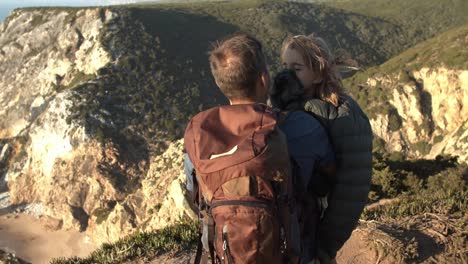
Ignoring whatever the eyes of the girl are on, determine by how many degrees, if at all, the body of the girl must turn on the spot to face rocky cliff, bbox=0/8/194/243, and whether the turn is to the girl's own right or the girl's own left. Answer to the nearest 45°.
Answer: approximately 45° to the girl's own right

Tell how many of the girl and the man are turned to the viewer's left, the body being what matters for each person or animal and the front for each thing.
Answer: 1

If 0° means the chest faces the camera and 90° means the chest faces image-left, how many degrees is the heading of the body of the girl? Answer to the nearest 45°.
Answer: approximately 90°

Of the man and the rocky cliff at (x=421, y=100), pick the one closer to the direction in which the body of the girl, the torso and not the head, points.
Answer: the man

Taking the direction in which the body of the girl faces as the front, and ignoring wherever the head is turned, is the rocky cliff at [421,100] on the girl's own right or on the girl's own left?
on the girl's own right

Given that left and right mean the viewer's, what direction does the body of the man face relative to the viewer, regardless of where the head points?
facing away from the viewer and to the right of the viewer

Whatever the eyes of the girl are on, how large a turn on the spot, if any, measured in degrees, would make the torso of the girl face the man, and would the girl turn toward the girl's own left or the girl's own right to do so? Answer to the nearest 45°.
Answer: approximately 45° to the girl's own left

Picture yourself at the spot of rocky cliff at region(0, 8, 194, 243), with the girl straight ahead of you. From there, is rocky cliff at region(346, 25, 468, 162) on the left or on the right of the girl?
left

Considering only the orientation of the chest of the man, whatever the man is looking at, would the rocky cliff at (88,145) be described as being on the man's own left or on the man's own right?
on the man's own left
